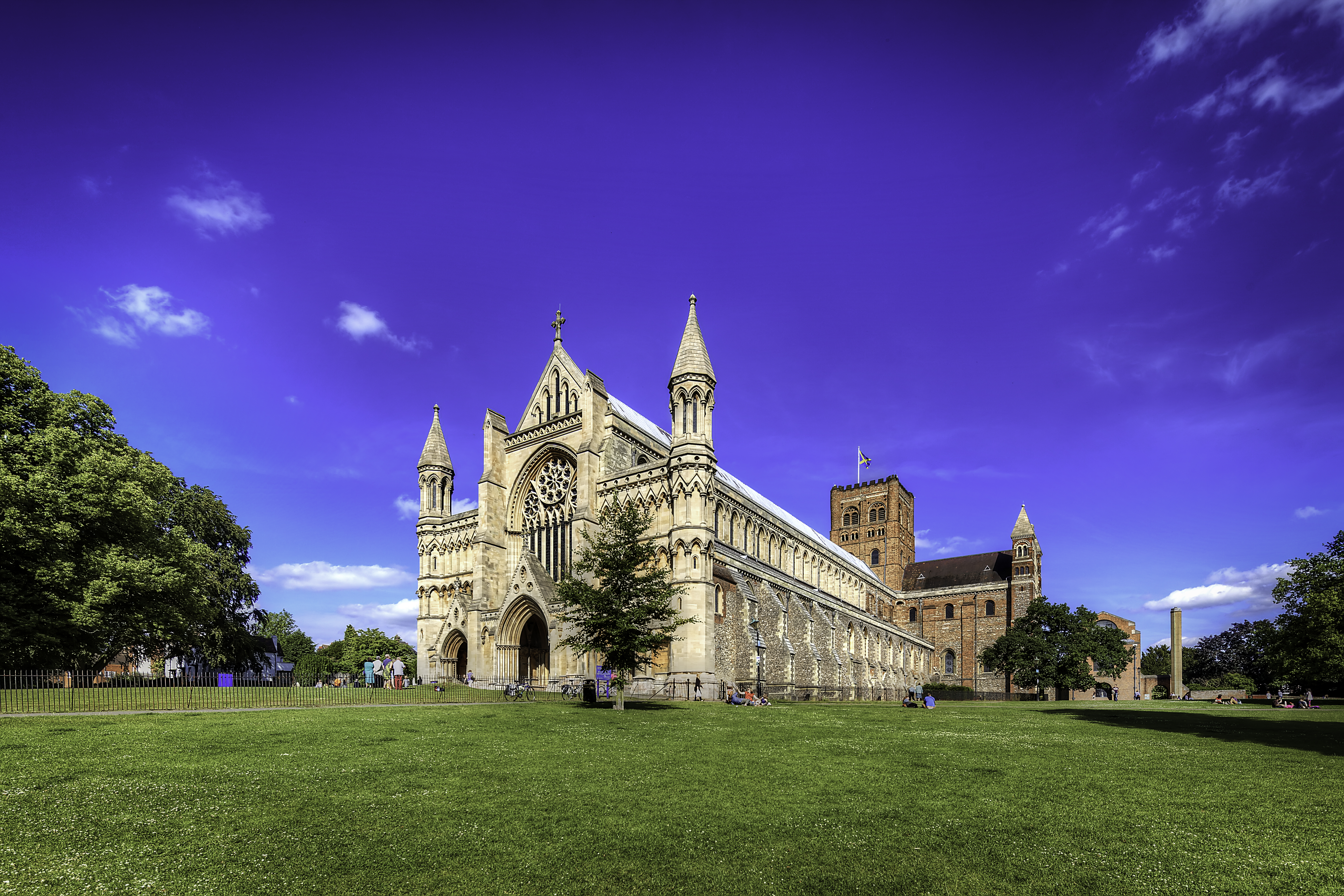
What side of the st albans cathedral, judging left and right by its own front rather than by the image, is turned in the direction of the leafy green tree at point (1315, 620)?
left

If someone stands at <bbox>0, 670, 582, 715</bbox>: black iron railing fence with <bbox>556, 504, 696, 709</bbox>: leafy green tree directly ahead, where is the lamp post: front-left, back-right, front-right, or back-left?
front-left

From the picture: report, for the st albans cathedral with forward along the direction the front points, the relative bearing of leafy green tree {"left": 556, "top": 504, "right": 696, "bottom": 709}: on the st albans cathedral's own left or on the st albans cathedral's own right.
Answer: on the st albans cathedral's own left

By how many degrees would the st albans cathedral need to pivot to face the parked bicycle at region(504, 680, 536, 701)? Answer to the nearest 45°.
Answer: approximately 45° to its left

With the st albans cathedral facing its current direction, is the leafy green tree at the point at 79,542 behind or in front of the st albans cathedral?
in front

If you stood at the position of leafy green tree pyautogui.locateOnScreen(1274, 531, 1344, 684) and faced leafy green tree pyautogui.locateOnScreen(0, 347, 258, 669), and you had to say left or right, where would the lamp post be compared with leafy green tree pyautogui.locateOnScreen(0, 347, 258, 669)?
right

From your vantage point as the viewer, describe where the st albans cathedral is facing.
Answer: facing the viewer and to the left of the viewer
